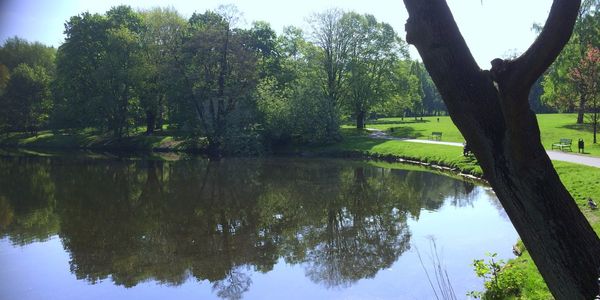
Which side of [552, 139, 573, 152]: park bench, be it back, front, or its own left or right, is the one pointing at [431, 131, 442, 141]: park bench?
right

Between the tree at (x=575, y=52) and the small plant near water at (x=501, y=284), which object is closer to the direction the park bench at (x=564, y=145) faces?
the small plant near water

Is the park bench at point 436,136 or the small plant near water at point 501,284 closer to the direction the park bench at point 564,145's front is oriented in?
the small plant near water

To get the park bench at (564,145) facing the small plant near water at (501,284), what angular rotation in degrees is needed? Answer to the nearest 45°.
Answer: approximately 45° to its left

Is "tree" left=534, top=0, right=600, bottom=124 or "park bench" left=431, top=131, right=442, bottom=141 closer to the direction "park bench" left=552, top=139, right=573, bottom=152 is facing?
the park bench

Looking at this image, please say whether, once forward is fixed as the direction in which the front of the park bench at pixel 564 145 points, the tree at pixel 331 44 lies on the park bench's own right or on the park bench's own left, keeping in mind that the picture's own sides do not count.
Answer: on the park bench's own right

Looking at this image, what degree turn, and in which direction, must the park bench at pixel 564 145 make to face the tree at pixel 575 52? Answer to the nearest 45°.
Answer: approximately 135° to its right

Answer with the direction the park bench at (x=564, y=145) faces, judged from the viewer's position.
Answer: facing the viewer and to the left of the viewer
